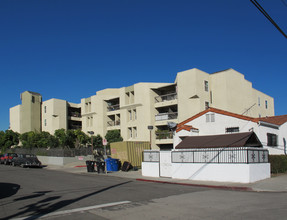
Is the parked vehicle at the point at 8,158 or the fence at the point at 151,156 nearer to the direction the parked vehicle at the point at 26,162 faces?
the parked vehicle

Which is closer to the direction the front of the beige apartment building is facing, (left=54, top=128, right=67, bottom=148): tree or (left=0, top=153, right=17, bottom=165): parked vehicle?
the parked vehicle

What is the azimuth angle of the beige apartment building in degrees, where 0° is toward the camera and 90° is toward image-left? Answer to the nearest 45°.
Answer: approximately 45°

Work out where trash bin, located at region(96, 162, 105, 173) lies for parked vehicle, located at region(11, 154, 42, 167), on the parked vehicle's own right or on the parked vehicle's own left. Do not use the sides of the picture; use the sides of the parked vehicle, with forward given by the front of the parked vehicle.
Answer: on the parked vehicle's own left

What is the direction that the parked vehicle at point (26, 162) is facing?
to the viewer's left

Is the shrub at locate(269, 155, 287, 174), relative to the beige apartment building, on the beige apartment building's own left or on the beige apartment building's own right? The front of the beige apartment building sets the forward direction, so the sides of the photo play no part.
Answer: on the beige apartment building's own left
